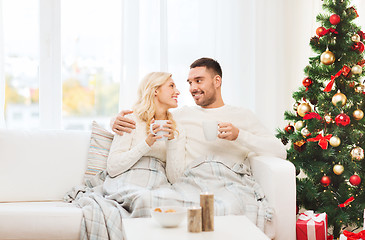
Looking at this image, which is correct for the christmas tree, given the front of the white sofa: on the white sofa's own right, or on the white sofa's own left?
on the white sofa's own left

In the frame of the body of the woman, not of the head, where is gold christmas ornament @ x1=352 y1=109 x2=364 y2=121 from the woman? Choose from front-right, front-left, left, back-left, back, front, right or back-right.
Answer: front-left

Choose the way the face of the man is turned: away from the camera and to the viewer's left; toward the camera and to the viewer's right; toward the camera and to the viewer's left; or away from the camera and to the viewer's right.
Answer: toward the camera and to the viewer's left

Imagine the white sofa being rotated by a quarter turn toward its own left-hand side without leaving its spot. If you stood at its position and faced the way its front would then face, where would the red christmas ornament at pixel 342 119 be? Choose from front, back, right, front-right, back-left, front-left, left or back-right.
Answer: front

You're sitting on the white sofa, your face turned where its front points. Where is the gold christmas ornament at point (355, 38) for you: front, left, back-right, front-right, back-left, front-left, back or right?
left

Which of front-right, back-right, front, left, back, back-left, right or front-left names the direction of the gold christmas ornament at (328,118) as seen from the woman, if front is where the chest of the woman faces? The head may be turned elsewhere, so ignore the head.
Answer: front-left

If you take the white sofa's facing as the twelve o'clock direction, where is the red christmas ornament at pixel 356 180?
The red christmas ornament is roughly at 9 o'clock from the white sofa.

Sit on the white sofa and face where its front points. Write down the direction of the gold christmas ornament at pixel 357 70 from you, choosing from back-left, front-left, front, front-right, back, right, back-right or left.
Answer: left

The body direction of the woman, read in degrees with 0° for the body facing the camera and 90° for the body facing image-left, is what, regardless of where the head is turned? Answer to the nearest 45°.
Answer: approximately 315°

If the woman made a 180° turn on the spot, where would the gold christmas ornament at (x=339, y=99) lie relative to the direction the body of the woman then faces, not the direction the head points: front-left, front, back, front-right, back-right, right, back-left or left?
back-right

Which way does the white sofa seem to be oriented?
toward the camera

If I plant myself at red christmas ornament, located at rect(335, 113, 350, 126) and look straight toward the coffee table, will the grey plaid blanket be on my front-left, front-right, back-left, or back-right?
front-right

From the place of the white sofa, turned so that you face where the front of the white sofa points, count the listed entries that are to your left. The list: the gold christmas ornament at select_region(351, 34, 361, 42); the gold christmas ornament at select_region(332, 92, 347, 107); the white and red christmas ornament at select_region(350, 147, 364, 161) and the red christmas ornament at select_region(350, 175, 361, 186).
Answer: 4

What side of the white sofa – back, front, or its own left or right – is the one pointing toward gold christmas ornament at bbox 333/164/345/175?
left

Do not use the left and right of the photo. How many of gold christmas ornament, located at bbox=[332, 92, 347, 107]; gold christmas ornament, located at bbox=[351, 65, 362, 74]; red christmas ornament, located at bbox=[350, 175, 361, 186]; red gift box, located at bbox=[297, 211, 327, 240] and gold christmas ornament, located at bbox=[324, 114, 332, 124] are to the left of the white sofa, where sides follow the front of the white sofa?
5

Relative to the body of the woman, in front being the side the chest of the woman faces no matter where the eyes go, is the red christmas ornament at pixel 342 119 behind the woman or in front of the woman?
in front

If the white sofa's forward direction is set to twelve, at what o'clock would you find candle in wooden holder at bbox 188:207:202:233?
The candle in wooden holder is roughly at 11 o'clock from the white sofa.
